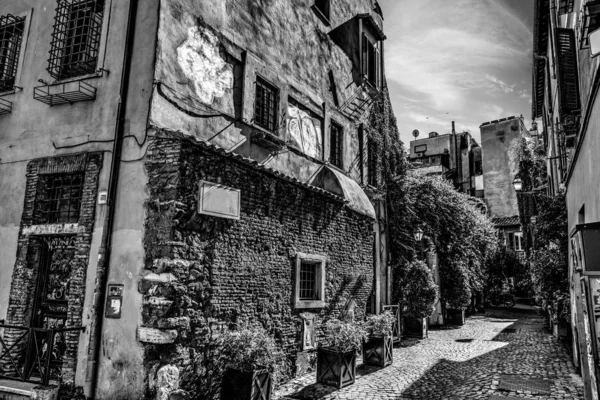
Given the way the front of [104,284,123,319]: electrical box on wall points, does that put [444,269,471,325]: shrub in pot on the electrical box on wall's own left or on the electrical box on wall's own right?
on the electrical box on wall's own left

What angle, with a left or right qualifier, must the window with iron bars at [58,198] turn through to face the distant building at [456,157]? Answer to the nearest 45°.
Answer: approximately 135° to its left

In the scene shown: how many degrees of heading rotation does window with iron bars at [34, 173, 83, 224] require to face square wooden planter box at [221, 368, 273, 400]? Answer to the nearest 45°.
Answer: approximately 45° to its left

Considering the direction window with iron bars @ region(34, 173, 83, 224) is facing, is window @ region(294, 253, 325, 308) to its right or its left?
on its left

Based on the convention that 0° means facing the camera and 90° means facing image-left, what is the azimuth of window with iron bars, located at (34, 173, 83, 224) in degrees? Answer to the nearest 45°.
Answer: approximately 0°

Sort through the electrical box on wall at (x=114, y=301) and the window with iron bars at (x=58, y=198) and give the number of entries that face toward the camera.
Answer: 2

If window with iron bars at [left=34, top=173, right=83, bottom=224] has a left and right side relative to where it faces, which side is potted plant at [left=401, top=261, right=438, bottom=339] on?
on its left

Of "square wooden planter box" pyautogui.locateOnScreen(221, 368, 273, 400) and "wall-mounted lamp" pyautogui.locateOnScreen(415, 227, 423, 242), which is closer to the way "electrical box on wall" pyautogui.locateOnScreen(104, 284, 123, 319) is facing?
the square wooden planter box

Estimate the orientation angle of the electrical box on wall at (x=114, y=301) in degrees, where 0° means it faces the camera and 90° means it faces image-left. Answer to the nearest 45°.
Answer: approximately 0°

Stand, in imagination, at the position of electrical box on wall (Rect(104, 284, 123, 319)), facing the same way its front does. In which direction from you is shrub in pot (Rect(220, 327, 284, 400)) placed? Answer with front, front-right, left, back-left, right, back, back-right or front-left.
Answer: left

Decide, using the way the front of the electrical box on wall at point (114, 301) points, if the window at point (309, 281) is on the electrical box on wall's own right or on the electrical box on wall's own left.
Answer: on the electrical box on wall's own left
